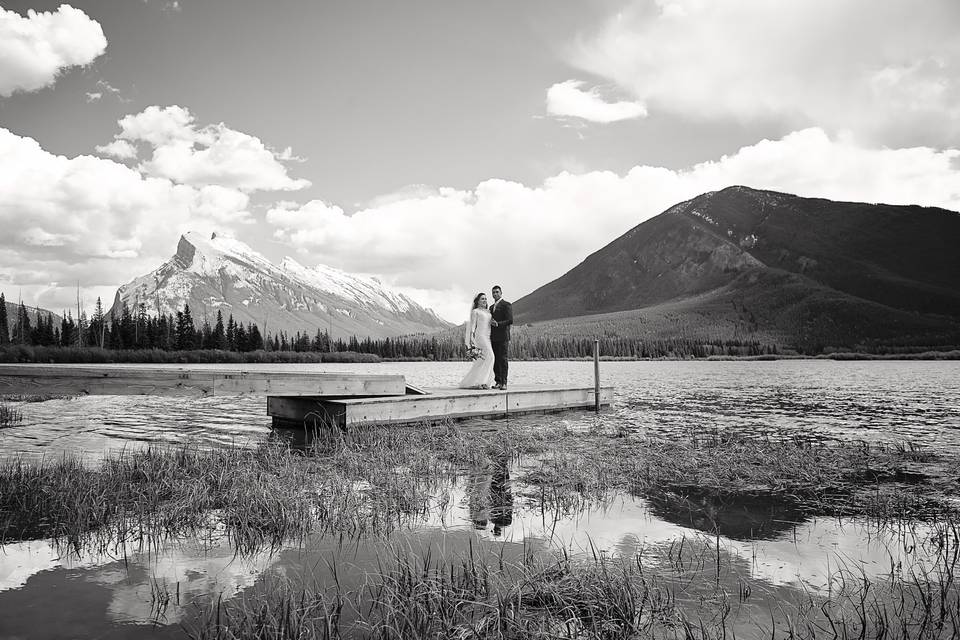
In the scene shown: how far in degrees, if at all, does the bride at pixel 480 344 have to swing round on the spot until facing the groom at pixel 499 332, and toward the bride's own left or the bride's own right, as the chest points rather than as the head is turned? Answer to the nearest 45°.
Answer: approximately 90° to the bride's own left

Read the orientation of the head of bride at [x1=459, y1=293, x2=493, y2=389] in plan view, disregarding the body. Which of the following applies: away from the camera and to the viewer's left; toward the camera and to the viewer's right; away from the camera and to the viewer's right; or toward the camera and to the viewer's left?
toward the camera and to the viewer's right

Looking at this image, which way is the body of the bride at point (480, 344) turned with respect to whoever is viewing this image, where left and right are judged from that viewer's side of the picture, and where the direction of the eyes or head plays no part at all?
facing the viewer and to the right of the viewer

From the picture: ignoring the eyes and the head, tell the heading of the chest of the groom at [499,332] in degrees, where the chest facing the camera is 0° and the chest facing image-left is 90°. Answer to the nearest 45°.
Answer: approximately 45°

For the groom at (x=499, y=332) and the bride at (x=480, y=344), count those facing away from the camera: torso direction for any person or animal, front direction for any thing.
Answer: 0
